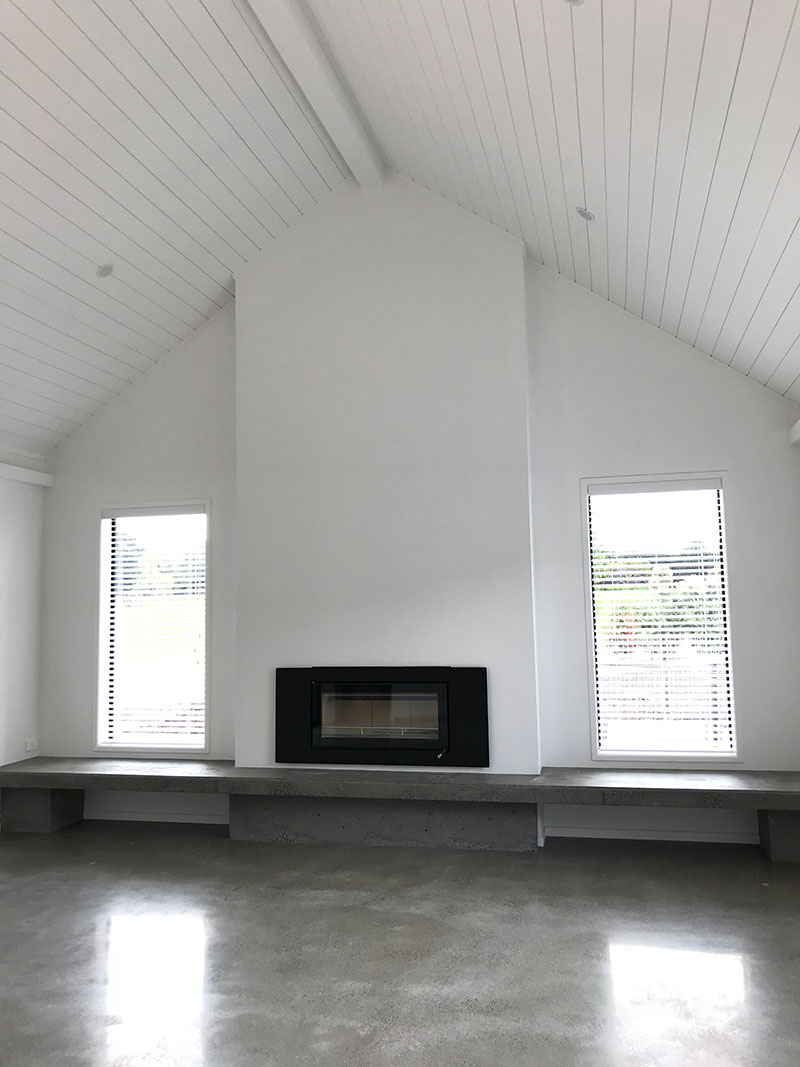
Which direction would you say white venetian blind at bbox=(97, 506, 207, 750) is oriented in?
toward the camera

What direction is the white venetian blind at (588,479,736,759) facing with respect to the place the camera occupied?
facing the viewer

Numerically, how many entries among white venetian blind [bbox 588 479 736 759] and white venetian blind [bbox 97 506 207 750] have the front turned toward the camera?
2

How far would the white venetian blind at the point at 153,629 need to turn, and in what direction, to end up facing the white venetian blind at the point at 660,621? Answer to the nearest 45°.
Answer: approximately 45° to its left

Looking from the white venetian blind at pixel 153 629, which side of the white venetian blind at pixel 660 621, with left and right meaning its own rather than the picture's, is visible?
right
